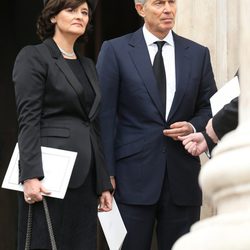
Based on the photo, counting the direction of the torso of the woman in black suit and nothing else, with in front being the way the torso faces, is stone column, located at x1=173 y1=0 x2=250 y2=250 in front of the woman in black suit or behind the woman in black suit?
in front

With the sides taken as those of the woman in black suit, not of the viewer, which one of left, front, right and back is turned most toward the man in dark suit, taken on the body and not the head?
left

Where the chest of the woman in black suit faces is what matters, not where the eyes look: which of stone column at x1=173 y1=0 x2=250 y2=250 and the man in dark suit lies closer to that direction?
the stone column

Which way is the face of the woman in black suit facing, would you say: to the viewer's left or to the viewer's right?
to the viewer's right
